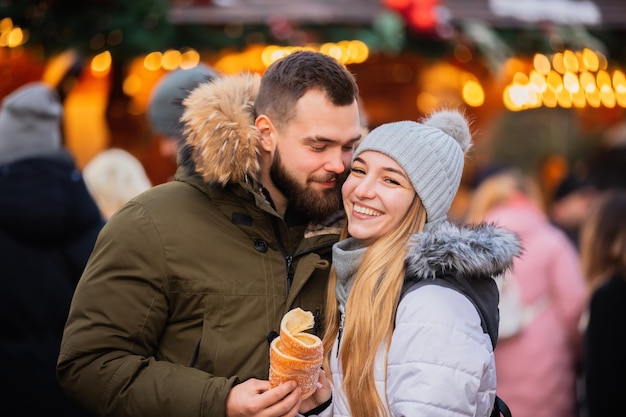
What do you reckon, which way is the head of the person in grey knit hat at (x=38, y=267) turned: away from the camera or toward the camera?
away from the camera

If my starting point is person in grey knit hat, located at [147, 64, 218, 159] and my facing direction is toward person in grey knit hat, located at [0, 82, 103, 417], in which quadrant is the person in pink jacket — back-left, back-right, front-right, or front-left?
back-left

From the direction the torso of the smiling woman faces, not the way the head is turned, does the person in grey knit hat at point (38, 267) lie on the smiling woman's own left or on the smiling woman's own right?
on the smiling woman's own right
